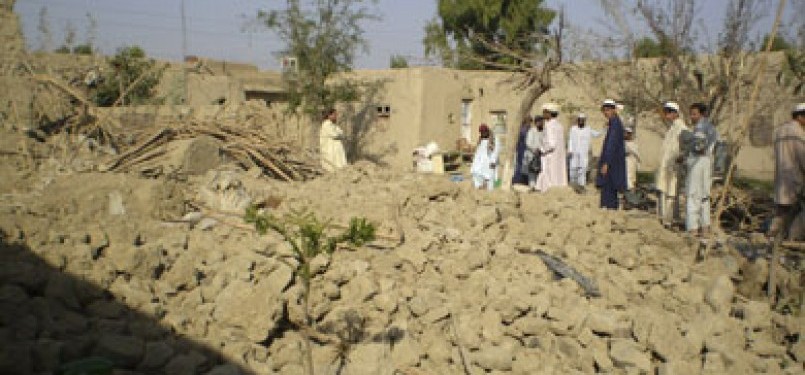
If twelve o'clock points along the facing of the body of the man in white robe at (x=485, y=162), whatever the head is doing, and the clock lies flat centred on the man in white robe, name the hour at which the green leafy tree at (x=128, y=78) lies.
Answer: The green leafy tree is roughly at 4 o'clock from the man in white robe.

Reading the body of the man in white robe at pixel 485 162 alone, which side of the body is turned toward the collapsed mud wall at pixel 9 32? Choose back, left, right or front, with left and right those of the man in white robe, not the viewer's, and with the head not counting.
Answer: right

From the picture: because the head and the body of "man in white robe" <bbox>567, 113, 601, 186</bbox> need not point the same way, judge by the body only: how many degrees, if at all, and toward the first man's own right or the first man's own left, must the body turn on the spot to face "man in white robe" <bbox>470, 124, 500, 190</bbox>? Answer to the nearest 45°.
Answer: approximately 45° to the first man's own right

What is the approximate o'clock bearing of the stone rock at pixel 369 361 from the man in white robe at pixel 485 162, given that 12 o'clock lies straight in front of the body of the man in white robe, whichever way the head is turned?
The stone rock is roughly at 12 o'clock from the man in white robe.

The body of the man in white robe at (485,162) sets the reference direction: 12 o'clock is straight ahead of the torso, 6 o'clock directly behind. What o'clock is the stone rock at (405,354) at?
The stone rock is roughly at 12 o'clock from the man in white robe.

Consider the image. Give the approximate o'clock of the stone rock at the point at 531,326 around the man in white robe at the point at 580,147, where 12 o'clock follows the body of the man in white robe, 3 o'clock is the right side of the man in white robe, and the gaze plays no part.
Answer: The stone rock is roughly at 12 o'clock from the man in white robe.

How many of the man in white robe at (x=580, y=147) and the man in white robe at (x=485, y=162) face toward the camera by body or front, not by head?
2

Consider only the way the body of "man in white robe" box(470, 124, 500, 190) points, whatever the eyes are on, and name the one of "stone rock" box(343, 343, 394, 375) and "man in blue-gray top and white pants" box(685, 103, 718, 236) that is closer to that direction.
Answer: the stone rock

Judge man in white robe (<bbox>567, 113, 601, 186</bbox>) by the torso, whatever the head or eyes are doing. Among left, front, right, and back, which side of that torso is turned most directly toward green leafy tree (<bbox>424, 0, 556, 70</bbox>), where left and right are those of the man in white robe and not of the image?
back

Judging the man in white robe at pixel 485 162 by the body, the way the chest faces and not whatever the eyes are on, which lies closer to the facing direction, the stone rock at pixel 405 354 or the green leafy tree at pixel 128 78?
the stone rock

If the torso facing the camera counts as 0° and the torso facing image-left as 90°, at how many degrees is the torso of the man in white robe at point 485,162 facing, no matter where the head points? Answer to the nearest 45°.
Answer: approximately 0°
